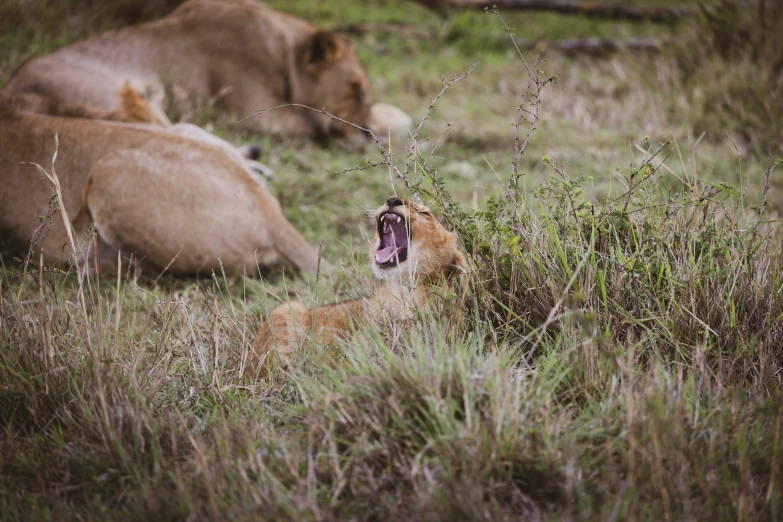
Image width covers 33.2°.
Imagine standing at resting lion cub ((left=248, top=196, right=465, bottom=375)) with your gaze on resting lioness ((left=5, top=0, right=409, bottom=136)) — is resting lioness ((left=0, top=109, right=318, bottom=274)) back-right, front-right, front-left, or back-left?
front-left

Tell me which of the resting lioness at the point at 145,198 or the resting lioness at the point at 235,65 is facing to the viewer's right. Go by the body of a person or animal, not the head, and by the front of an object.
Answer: the resting lioness at the point at 235,65

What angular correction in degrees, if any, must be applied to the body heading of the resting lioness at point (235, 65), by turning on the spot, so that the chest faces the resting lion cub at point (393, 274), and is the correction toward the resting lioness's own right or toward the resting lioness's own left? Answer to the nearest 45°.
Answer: approximately 90° to the resting lioness's own right

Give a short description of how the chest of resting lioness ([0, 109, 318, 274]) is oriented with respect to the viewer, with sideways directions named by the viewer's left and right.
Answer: facing to the left of the viewer

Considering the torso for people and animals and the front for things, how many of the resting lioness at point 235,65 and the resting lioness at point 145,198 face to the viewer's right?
1

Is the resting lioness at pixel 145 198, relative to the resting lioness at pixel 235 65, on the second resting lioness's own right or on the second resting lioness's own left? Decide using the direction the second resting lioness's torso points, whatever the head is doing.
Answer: on the second resting lioness's own right

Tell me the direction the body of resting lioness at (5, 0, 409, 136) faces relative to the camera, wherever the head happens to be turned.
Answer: to the viewer's right

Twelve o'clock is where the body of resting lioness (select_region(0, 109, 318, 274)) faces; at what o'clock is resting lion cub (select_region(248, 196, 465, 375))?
resting lion cub (select_region(248, 196, 465, 375)) is roughly at 8 o'clock from resting lioness (select_region(0, 109, 318, 274)).

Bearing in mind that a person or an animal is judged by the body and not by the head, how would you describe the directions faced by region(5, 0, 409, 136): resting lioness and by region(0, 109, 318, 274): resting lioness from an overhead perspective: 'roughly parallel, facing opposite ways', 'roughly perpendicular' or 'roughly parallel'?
roughly parallel, facing opposite ways
